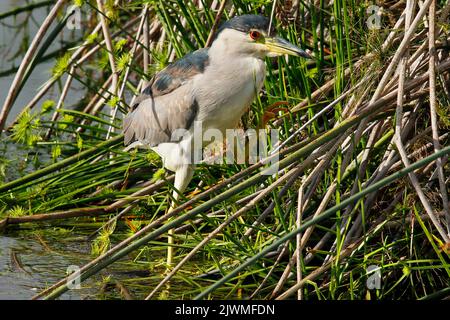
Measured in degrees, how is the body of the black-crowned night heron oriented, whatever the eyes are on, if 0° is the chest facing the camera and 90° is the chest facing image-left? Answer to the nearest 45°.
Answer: approximately 270°
